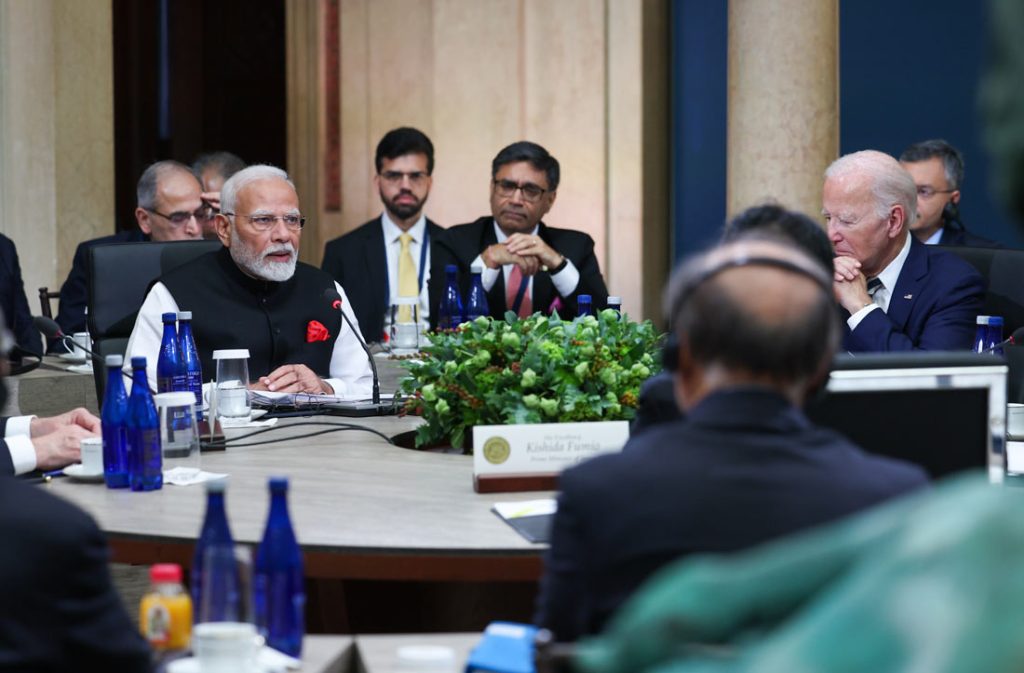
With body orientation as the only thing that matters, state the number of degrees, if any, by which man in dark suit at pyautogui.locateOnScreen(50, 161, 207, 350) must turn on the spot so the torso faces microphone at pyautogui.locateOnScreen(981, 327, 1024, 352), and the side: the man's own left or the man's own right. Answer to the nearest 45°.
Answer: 0° — they already face it

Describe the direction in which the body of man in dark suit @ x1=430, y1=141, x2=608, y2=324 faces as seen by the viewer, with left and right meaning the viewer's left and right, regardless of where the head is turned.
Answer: facing the viewer

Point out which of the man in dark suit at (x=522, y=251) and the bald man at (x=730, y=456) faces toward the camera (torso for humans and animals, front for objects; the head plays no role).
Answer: the man in dark suit

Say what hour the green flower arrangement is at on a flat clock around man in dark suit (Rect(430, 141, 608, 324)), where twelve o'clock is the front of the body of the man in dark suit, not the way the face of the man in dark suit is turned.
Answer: The green flower arrangement is roughly at 12 o'clock from the man in dark suit.

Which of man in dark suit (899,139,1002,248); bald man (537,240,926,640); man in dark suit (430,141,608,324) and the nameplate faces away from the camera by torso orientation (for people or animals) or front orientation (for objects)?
the bald man

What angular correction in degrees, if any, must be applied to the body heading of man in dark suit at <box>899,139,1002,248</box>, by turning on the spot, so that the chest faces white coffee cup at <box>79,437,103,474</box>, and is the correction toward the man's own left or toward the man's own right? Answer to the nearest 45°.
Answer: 0° — they already face it

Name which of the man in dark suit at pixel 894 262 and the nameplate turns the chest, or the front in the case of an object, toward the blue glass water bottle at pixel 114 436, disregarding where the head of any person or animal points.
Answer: the man in dark suit

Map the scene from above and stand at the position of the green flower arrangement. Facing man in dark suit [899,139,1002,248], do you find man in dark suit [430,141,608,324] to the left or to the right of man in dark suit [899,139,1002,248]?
left

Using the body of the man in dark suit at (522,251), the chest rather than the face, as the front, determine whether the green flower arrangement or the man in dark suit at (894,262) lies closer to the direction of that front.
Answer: the green flower arrangement

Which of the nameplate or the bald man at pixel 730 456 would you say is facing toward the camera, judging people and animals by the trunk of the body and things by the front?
the nameplate

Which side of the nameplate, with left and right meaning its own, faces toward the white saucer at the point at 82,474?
right

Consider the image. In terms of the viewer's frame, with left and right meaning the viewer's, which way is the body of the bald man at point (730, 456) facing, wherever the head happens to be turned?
facing away from the viewer

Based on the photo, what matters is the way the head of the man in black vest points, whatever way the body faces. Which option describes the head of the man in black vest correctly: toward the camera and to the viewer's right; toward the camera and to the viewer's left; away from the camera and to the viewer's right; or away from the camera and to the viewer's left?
toward the camera and to the viewer's right

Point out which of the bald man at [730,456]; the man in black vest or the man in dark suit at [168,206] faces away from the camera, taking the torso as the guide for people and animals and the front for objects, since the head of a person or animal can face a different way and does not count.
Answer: the bald man

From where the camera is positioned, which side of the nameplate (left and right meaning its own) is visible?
front
